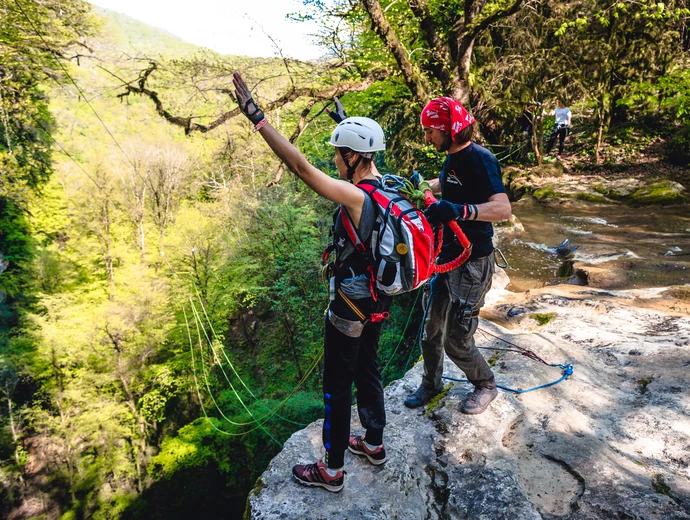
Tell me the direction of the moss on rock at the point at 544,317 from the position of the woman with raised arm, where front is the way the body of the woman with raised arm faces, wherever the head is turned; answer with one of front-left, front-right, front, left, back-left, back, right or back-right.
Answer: back-right

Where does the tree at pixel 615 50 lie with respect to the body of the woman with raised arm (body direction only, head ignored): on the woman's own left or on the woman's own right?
on the woman's own right

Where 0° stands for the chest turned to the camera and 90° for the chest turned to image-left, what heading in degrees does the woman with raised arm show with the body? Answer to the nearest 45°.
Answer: approximately 90°

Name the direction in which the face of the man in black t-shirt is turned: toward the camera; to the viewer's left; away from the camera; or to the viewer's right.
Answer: to the viewer's left
